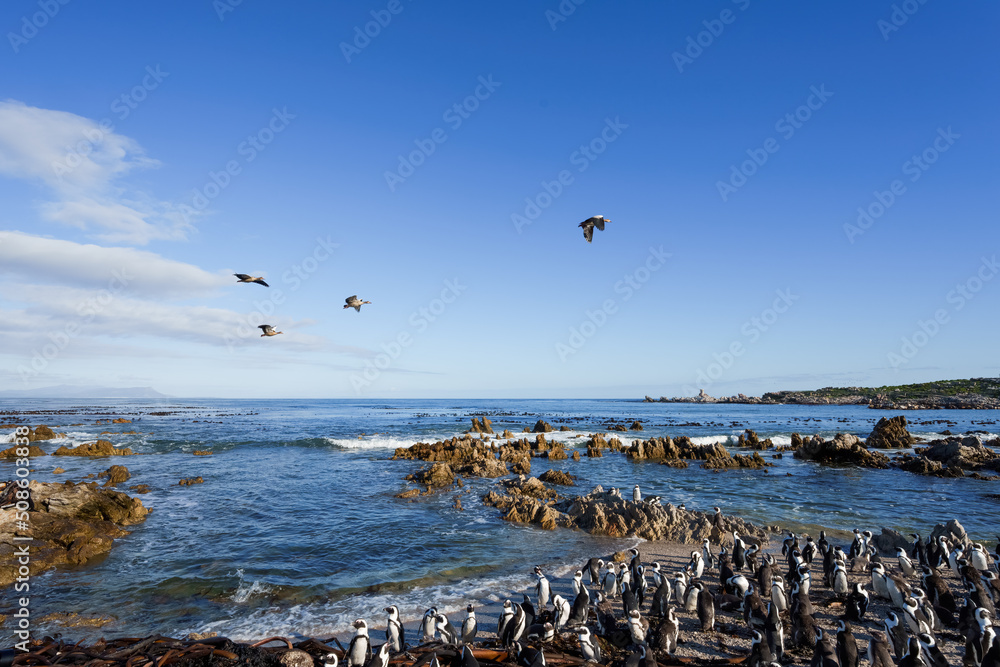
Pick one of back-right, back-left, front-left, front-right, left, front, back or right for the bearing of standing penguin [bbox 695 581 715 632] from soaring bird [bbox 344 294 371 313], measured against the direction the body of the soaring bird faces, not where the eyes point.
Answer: front-right

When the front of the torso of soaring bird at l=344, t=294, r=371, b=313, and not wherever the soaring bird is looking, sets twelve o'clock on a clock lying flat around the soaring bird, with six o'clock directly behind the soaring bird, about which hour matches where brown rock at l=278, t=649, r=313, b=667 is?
The brown rock is roughly at 3 o'clock from the soaring bird.

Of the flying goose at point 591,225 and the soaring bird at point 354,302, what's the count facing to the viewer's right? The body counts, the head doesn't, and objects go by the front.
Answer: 2

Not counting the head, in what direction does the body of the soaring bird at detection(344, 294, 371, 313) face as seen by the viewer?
to the viewer's right

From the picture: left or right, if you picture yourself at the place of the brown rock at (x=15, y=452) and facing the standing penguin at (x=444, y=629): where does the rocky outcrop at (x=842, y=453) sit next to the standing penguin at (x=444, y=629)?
left

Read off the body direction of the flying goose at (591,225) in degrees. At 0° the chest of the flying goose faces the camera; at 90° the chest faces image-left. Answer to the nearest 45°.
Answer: approximately 270°

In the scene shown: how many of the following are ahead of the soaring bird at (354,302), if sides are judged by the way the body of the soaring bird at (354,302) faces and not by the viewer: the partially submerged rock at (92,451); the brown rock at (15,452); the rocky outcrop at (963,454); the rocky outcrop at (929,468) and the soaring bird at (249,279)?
2

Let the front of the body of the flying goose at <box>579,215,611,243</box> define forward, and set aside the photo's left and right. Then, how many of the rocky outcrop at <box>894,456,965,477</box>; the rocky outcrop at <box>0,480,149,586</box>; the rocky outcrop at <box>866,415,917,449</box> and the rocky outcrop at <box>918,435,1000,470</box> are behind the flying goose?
1
